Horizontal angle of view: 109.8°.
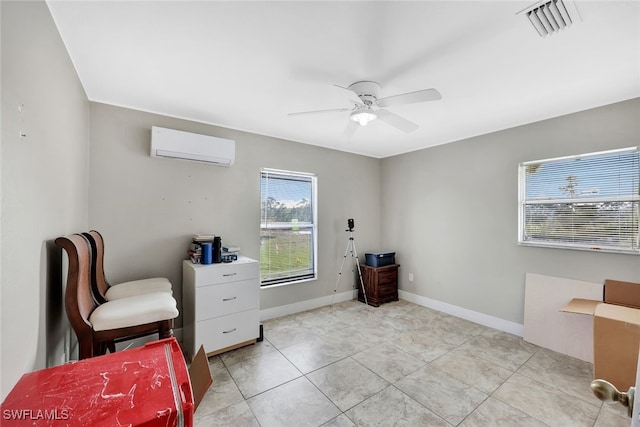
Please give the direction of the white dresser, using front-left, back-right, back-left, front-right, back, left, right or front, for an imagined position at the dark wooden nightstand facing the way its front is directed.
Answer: right

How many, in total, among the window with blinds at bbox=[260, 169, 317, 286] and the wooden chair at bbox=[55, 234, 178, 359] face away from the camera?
0

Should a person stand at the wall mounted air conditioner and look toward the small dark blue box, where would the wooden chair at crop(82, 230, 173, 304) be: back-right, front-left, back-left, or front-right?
back-right

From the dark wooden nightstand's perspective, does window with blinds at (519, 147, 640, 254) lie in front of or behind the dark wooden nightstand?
in front

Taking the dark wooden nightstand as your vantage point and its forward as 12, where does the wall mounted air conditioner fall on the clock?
The wall mounted air conditioner is roughly at 3 o'clock from the dark wooden nightstand.

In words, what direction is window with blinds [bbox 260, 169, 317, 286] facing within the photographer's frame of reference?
facing the viewer and to the right of the viewer

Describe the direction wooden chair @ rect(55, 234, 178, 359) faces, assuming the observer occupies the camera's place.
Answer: facing to the right of the viewer

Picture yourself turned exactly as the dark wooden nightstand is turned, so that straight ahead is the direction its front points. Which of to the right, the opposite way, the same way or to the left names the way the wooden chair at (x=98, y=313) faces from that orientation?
to the left

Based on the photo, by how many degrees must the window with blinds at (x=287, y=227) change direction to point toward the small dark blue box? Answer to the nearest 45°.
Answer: approximately 45° to its left

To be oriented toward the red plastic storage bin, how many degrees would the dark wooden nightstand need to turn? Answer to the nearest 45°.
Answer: approximately 45° to its right

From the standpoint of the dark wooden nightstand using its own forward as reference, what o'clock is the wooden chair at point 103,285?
The wooden chair is roughly at 3 o'clock from the dark wooden nightstand.
